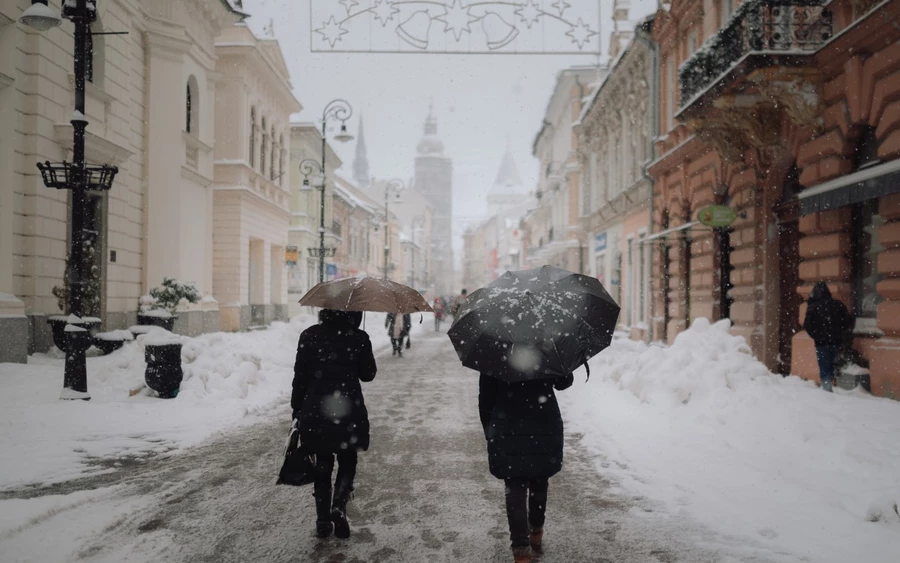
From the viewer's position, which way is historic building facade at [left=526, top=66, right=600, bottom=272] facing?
facing to the left of the viewer

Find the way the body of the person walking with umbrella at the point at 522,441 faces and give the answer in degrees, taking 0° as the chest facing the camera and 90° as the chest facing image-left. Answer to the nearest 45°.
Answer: approximately 180°

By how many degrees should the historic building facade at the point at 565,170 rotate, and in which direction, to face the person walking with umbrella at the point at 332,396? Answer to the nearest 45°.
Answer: approximately 90° to its left

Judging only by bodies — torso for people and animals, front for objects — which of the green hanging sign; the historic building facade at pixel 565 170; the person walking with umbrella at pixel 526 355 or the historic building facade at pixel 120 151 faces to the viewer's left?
the historic building facade at pixel 565 170

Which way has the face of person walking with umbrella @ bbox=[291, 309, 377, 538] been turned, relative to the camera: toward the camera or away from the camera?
away from the camera

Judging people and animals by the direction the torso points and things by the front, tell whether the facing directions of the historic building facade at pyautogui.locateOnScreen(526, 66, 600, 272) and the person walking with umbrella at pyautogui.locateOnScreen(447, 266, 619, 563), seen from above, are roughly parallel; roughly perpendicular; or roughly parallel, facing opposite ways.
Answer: roughly perpendicular

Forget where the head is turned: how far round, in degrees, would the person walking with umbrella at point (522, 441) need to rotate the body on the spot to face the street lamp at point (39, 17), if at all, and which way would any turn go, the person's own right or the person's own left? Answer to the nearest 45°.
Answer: approximately 45° to the person's own left

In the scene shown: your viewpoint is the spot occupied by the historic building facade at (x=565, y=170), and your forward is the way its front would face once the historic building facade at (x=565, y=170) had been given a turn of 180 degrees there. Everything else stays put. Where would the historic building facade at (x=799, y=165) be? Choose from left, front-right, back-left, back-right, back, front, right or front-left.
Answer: right

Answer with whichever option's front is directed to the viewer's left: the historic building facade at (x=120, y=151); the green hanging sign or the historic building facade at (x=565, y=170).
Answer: the historic building facade at (x=565, y=170)

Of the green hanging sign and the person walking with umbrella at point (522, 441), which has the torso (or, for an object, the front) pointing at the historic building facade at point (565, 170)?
the person walking with umbrella

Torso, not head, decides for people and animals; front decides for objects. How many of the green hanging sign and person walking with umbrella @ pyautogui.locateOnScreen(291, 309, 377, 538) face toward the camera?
1

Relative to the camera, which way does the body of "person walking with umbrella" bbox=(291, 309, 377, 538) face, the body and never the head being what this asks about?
away from the camera

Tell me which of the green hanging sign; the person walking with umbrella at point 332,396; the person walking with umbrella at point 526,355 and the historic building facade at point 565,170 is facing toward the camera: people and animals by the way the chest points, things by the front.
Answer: the green hanging sign
